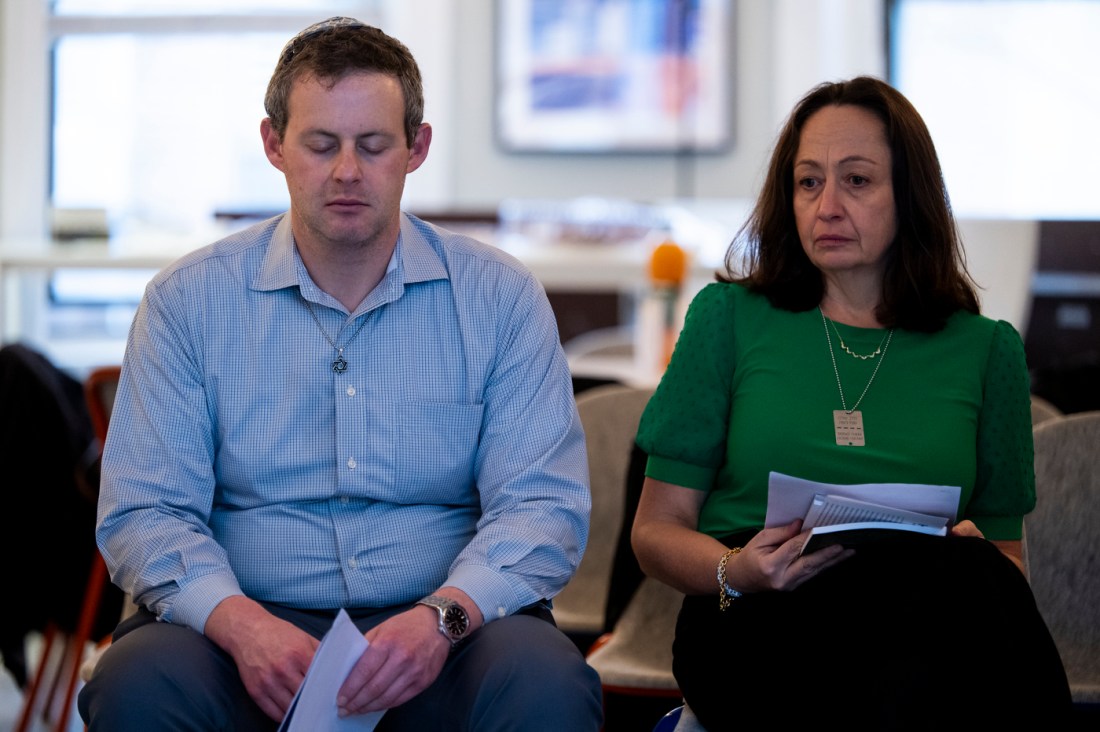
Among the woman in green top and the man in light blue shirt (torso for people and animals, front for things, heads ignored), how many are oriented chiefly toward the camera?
2

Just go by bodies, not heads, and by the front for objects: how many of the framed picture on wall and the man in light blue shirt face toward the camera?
2

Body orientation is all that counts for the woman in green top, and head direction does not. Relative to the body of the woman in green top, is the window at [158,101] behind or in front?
behind

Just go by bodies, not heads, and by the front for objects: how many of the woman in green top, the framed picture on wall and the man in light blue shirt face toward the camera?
3

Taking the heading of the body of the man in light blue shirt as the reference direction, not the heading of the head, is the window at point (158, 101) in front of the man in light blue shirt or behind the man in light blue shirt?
behind

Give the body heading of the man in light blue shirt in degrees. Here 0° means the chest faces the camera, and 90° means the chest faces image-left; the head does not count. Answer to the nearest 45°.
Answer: approximately 0°

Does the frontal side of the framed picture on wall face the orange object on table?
yes

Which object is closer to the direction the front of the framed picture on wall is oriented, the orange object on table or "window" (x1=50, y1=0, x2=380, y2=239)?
the orange object on table

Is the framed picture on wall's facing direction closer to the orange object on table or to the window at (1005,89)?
the orange object on table
